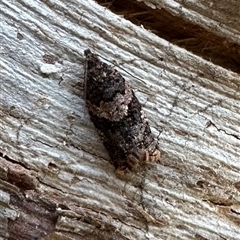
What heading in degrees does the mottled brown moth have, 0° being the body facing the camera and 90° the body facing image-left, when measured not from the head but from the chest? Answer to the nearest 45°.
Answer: approximately 135°
